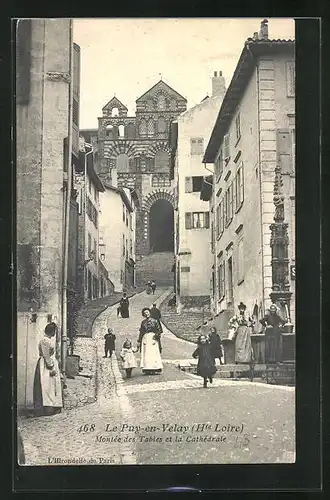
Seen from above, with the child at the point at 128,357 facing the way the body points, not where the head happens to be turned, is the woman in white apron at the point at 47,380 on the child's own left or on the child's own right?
on the child's own right

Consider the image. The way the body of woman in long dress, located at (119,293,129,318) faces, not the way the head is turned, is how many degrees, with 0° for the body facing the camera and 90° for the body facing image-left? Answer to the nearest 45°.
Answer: approximately 0°

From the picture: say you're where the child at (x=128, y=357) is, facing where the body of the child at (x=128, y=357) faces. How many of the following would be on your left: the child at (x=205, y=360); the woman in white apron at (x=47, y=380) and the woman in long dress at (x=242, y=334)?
2

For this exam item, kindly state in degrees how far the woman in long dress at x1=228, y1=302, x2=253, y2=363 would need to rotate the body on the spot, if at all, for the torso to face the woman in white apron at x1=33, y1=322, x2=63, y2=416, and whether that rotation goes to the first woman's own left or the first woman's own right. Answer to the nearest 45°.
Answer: approximately 90° to the first woman's own right

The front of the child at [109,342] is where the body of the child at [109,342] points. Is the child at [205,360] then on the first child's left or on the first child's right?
on the first child's left

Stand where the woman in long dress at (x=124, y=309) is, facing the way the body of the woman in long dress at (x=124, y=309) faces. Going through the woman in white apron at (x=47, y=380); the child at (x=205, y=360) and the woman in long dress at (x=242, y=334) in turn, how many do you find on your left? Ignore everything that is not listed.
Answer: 2

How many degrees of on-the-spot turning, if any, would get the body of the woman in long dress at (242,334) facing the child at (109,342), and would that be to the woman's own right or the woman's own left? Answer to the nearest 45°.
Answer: approximately 90° to the woman's own right
